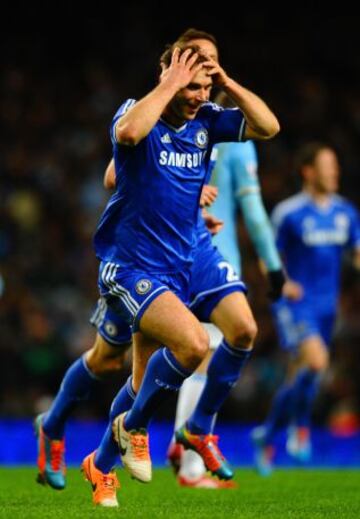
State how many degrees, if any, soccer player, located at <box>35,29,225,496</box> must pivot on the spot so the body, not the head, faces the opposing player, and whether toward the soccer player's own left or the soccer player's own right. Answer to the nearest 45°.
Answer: approximately 90° to the soccer player's own left

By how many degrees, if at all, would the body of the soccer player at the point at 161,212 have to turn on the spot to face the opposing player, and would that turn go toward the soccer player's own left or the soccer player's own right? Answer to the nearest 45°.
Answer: approximately 135° to the soccer player's own left

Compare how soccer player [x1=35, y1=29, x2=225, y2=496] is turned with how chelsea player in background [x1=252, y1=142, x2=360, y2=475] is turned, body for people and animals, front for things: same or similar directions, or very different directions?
same or similar directions

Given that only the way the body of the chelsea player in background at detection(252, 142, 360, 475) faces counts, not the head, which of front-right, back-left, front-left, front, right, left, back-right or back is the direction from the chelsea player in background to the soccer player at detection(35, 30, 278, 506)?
front-right

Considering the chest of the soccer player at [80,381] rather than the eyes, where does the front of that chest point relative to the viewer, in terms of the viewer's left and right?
facing the viewer and to the right of the viewer

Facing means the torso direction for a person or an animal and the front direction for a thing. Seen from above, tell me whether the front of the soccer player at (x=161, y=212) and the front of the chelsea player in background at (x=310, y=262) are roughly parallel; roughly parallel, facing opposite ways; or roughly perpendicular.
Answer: roughly parallel

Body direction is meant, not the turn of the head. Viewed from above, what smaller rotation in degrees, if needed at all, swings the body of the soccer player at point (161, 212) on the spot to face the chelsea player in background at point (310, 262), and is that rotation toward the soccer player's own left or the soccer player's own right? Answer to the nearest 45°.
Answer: approximately 135° to the soccer player's own left

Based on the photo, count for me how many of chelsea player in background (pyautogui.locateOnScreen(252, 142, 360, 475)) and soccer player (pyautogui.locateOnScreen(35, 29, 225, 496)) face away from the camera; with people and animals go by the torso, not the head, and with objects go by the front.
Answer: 0

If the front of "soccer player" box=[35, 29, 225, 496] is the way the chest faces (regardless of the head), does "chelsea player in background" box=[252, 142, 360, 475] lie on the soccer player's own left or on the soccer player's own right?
on the soccer player's own left
